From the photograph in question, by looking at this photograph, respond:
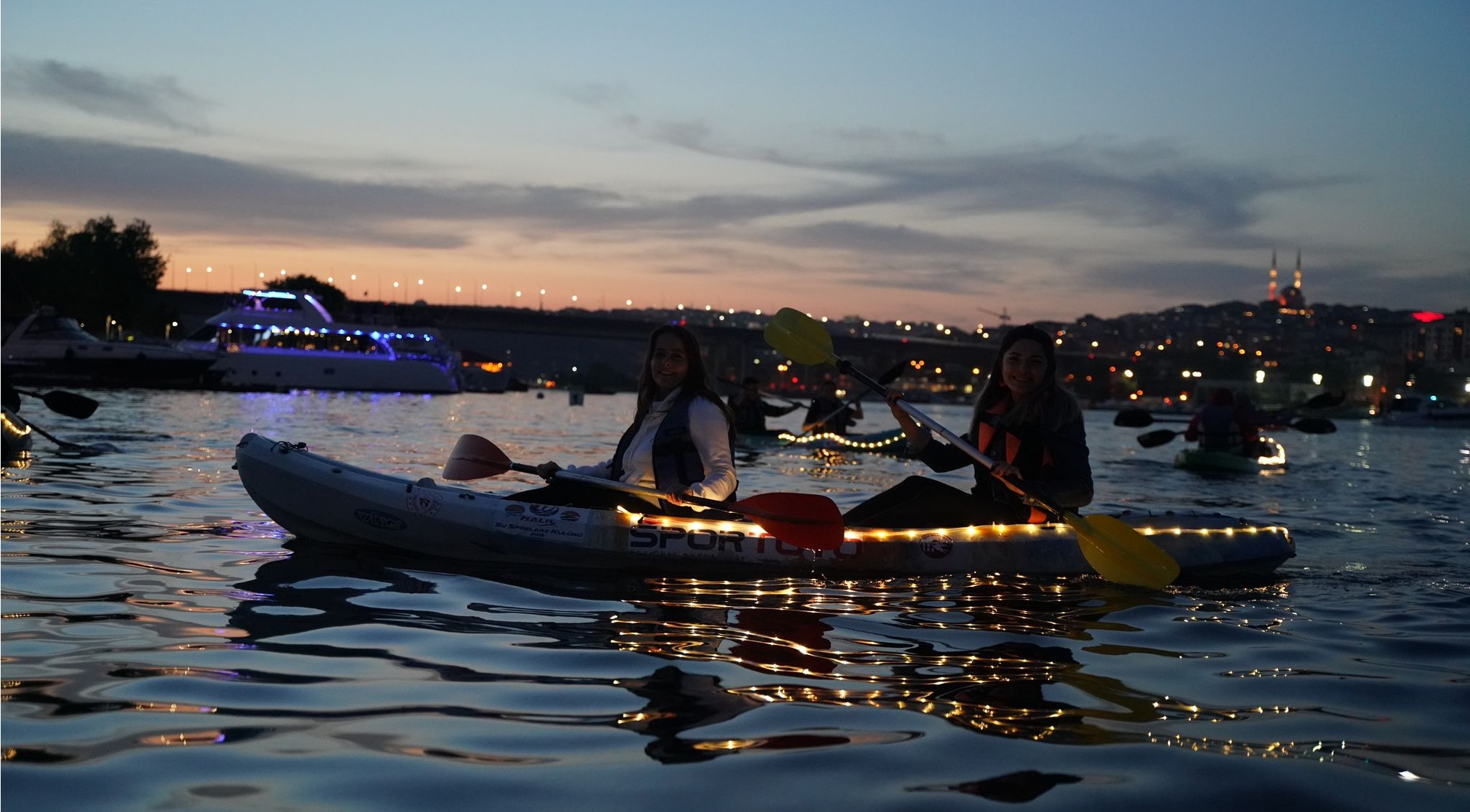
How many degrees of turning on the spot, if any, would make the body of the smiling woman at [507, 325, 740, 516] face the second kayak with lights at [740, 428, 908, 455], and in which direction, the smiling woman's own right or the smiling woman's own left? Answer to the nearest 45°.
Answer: approximately 135° to the smiling woman's own right

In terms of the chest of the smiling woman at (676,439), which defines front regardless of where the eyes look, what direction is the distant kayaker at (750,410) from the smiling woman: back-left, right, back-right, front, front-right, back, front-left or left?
back-right

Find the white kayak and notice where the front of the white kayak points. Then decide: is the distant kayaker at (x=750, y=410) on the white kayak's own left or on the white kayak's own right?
on the white kayak's own right

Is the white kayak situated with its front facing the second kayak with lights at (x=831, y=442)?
no

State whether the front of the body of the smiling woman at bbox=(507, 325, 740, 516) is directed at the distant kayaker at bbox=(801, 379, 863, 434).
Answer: no

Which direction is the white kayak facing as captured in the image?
to the viewer's left

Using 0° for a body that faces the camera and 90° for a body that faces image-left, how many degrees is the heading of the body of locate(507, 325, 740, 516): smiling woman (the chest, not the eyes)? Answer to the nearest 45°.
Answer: approximately 45°

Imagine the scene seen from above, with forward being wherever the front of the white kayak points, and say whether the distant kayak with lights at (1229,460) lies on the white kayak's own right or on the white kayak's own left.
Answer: on the white kayak's own right

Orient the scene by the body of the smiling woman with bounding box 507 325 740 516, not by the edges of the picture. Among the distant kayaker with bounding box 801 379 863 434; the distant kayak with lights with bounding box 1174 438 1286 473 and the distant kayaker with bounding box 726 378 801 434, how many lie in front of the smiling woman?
0
